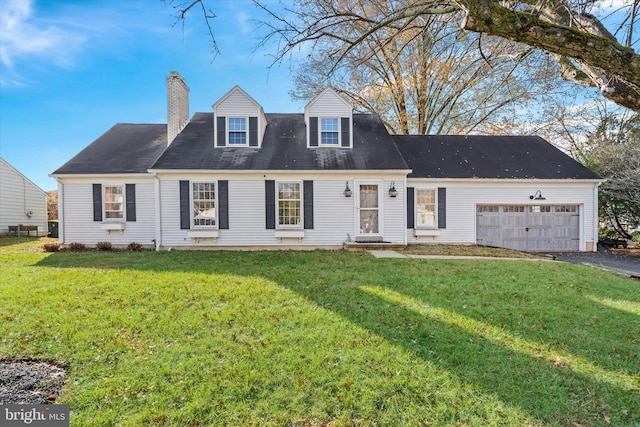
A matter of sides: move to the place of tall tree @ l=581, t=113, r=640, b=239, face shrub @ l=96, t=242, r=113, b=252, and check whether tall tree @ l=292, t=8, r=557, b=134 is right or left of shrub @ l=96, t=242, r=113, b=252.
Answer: right

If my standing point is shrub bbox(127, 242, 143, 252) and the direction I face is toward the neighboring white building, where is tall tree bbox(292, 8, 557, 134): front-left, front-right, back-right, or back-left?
back-right

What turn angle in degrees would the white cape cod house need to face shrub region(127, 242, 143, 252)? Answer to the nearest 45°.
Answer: approximately 90° to its right

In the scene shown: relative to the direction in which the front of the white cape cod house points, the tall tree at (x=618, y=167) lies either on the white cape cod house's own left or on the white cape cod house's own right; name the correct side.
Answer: on the white cape cod house's own left

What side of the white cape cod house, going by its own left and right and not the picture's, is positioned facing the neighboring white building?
right

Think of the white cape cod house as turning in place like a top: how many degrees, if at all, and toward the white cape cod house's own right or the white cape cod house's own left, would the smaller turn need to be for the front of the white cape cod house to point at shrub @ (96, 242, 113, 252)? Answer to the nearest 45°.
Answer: approximately 90° to the white cape cod house's own right

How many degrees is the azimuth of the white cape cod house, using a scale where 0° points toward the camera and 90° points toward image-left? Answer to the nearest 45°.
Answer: approximately 0°

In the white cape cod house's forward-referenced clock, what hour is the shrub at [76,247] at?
The shrub is roughly at 3 o'clock from the white cape cod house.

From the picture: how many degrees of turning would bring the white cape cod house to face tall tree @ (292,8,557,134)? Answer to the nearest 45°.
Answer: approximately 135° to its left
